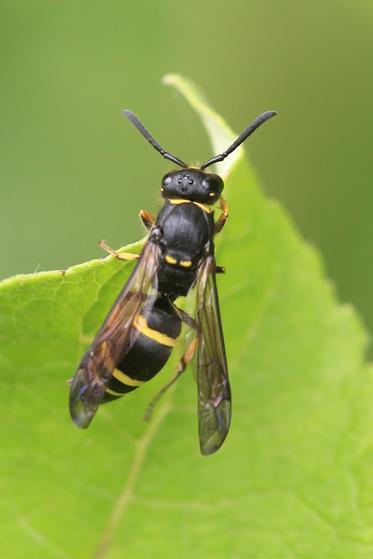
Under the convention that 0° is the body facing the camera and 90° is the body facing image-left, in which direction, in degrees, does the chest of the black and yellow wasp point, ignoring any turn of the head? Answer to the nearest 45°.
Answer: approximately 180°
